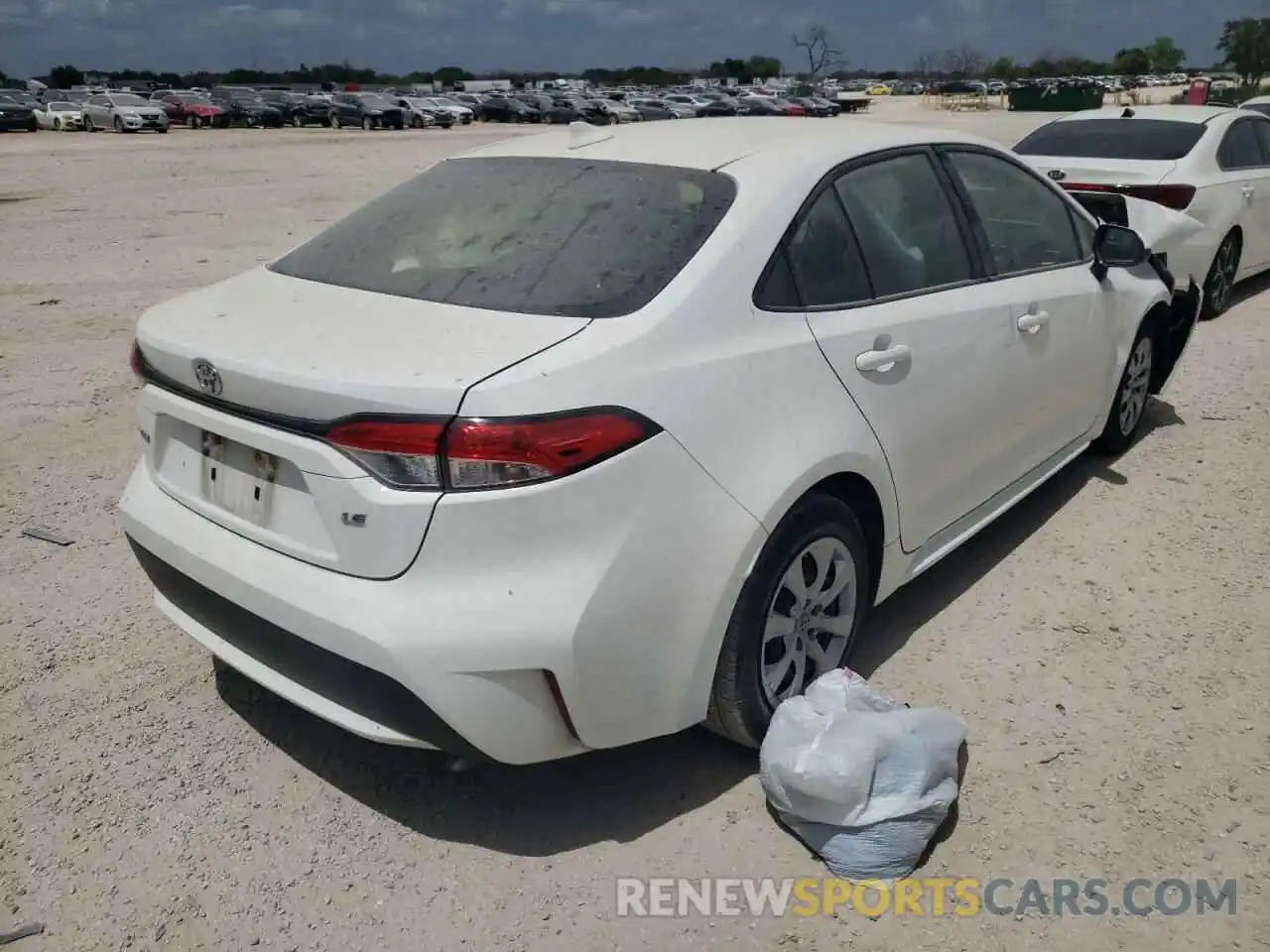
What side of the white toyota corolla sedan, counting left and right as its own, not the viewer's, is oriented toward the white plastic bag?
right

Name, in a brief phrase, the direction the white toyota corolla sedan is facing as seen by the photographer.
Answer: facing away from the viewer and to the right of the viewer
